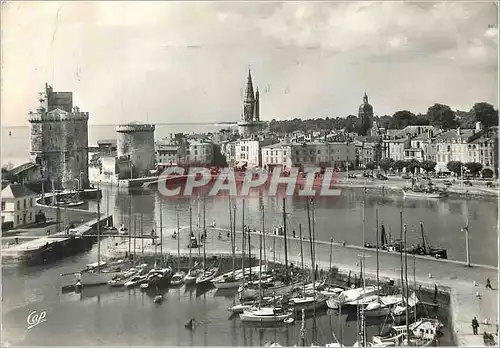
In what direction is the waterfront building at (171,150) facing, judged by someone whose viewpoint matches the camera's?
facing the viewer

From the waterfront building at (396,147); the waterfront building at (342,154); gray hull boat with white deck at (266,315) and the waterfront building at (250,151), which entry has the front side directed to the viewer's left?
the gray hull boat with white deck

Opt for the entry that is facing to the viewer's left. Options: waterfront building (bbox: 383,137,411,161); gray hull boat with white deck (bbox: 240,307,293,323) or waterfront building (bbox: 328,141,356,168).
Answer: the gray hull boat with white deck

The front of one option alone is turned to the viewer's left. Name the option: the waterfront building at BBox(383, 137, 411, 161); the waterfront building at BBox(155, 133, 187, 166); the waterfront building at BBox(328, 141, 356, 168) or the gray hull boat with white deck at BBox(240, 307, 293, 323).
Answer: the gray hull boat with white deck

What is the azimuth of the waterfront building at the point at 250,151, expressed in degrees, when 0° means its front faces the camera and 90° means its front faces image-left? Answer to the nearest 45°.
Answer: approximately 0°

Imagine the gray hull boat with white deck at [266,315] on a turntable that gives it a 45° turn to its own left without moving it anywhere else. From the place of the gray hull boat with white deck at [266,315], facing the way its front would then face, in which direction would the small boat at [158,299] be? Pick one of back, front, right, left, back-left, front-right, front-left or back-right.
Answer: front-right

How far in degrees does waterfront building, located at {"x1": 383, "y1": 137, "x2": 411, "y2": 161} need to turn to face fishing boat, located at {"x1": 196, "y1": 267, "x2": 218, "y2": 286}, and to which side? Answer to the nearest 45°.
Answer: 0° — it already faces it

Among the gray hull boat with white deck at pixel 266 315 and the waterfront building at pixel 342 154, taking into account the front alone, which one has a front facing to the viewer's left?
the gray hull boat with white deck

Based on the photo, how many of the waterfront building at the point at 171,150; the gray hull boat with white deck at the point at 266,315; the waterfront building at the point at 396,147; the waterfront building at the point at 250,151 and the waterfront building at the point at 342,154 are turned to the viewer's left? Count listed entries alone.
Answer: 1

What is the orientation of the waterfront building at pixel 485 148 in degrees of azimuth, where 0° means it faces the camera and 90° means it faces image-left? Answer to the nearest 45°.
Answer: approximately 45°

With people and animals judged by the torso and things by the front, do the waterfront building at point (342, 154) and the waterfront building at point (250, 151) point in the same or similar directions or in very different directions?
same or similar directions

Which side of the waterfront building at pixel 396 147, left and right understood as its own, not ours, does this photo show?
front
